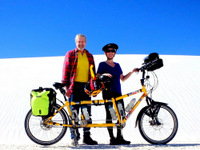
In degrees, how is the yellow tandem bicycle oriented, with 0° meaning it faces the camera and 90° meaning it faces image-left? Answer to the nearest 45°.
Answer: approximately 270°
